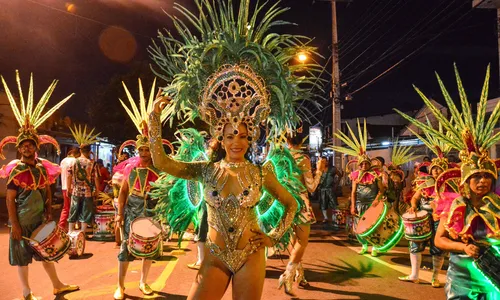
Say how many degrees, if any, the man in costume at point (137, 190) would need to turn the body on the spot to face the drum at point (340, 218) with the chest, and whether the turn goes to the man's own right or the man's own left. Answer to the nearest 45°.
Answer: approximately 135° to the man's own left

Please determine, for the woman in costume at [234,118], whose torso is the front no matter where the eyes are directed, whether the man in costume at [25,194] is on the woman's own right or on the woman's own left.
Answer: on the woman's own right

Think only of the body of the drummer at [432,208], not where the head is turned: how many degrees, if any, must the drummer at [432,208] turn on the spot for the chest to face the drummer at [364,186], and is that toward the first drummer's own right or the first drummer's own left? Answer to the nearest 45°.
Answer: approximately 90° to the first drummer's own right

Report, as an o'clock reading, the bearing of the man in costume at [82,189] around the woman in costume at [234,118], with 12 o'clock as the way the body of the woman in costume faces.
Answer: The man in costume is roughly at 5 o'clock from the woman in costume.

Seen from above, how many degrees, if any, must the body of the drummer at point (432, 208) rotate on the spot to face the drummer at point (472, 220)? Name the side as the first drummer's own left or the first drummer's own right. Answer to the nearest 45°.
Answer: approximately 45° to the first drummer's own left
